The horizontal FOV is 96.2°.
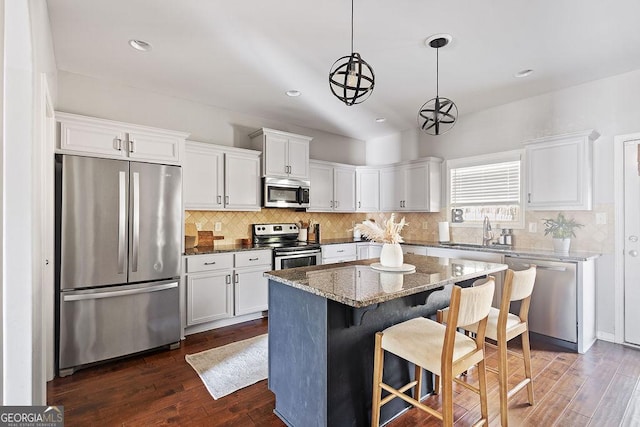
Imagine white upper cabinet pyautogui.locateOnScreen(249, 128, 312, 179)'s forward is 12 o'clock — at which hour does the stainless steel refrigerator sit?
The stainless steel refrigerator is roughly at 3 o'clock from the white upper cabinet.

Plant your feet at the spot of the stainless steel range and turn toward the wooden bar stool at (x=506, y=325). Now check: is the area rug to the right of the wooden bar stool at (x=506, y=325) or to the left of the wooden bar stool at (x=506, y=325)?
right

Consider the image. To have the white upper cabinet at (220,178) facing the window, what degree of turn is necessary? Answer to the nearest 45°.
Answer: approximately 45° to its left

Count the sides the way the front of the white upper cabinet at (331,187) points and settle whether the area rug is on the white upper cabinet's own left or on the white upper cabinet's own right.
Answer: on the white upper cabinet's own right

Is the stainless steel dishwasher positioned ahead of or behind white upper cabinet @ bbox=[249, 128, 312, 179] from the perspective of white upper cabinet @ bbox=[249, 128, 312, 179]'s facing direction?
ahead

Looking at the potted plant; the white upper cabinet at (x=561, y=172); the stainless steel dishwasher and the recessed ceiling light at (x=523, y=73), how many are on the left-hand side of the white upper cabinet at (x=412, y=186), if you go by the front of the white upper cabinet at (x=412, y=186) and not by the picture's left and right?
4

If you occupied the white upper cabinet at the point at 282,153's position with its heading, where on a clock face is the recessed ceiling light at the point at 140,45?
The recessed ceiling light is roughly at 3 o'clock from the white upper cabinet.

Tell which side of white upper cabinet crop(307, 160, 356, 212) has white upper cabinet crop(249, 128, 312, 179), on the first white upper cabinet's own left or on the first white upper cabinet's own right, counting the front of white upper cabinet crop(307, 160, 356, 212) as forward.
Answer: on the first white upper cabinet's own right
